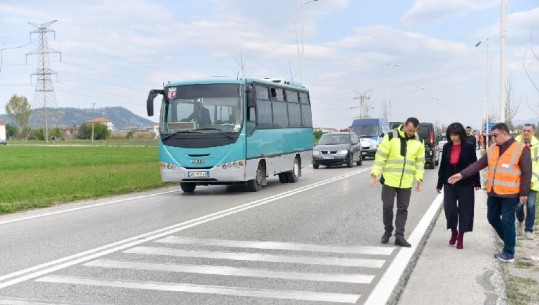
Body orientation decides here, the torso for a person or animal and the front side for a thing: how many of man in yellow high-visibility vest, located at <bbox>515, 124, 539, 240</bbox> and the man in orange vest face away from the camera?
0

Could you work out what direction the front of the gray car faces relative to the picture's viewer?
facing the viewer and to the left of the viewer

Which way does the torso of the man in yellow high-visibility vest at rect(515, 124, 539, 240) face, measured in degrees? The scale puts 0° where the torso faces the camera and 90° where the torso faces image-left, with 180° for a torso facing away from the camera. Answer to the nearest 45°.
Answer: approximately 0°

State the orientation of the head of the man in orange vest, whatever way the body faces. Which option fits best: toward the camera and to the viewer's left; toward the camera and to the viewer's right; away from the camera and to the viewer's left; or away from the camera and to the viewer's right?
toward the camera and to the viewer's left

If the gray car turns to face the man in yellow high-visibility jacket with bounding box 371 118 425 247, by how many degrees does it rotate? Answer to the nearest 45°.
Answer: approximately 45° to its left

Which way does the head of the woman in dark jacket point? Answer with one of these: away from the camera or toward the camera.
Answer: toward the camera

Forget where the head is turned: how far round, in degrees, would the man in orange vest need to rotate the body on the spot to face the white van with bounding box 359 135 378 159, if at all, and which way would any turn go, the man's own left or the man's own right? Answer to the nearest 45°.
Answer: approximately 135° to the man's own right

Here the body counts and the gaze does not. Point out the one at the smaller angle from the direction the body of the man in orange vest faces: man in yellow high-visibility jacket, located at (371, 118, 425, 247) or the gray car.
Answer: the man in yellow high-visibility jacket

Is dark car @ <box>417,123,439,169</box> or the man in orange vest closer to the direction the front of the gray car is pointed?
the man in orange vest

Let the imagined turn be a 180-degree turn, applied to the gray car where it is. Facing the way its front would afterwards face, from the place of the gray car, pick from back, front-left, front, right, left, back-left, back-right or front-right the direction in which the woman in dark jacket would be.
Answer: back-right
